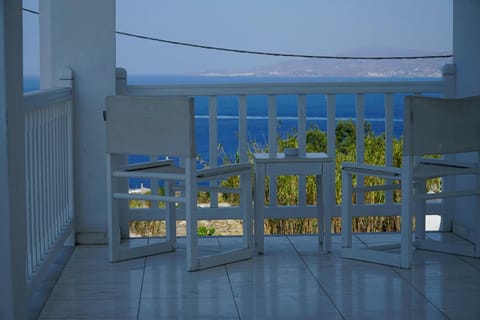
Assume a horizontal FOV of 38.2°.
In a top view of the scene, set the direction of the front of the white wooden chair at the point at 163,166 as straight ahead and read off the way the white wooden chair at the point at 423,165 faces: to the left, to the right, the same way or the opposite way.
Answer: to the left

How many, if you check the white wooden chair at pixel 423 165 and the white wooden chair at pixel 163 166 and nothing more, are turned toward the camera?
0

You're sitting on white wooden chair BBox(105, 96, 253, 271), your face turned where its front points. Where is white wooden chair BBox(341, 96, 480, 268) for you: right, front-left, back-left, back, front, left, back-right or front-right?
front-right

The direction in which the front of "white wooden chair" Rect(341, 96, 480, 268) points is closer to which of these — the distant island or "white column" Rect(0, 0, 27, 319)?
the distant island

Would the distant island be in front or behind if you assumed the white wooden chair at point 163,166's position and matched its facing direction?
in front

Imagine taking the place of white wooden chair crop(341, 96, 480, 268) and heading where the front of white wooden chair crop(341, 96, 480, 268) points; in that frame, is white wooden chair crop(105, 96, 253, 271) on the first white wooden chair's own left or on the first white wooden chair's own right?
on the first white wooden chair's own left

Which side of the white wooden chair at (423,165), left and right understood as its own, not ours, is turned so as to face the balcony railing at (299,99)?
front

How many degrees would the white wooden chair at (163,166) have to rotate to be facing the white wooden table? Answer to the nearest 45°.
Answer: approximately 45° to its right

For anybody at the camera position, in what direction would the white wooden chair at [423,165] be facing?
facing away from the viewer and to the left of the viewer

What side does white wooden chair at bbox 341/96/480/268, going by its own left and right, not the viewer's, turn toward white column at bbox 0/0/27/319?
left

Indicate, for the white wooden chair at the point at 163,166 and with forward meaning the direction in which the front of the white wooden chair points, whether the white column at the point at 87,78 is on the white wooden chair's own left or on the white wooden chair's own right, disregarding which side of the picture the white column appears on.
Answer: on the white wooden chair's own left

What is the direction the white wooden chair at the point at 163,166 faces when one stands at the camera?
facing away from the viewer and to the right of the viewer

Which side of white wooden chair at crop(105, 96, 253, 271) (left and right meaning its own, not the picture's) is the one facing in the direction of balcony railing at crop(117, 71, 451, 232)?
front

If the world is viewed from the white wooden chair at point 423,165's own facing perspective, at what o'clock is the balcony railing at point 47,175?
The balcony railing is roughly at 10 o'clock from the white wooden chair.

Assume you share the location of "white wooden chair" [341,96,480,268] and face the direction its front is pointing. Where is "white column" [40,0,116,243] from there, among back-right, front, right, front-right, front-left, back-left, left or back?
front-left

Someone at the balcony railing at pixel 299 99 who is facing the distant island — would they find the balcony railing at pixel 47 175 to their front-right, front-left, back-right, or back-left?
back-left
